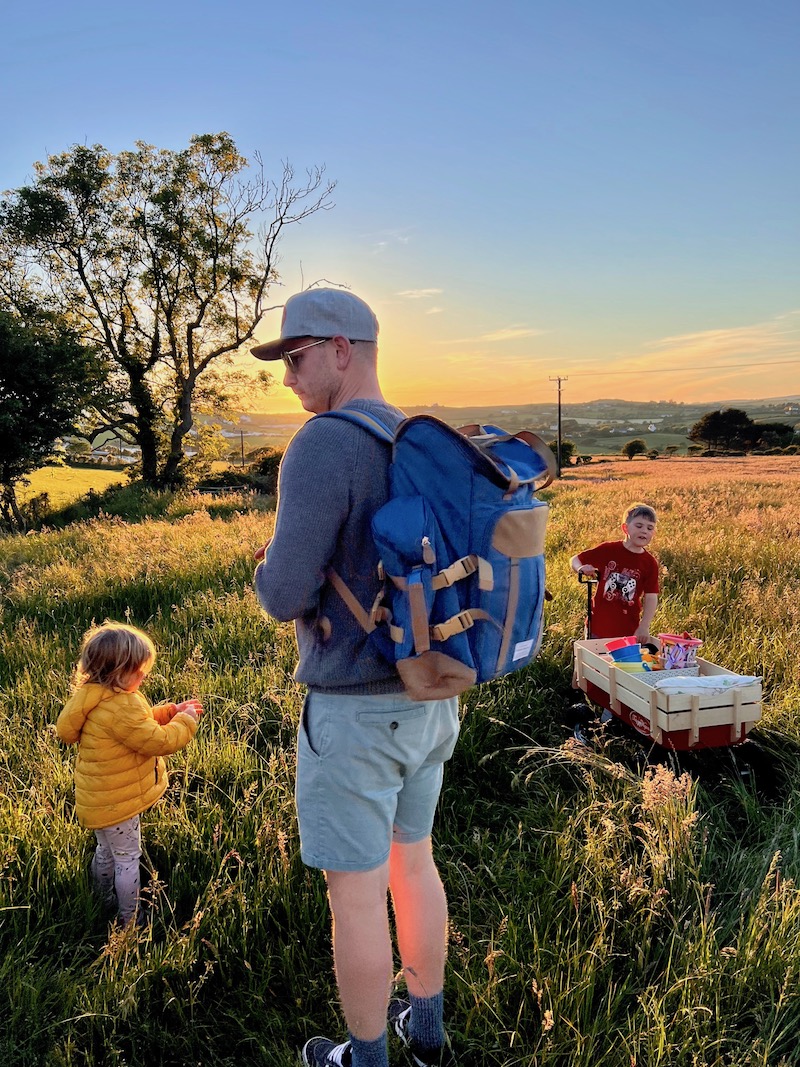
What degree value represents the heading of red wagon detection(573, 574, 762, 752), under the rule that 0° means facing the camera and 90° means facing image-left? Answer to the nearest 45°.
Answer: approximately 135°

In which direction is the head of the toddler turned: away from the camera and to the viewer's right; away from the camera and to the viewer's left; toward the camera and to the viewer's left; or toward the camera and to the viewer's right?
away from the camera and to the viewer's right

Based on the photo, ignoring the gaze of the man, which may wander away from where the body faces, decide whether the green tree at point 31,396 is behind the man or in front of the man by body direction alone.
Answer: in front

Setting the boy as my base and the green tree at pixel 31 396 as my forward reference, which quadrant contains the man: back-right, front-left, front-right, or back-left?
back-left

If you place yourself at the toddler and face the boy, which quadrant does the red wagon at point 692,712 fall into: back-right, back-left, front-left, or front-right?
front-right

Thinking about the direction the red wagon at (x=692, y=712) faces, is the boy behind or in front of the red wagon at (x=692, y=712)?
in front

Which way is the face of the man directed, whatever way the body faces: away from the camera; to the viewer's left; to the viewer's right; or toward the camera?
to the viewer's left

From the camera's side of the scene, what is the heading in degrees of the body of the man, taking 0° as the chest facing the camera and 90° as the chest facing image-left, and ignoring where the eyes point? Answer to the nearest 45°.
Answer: approximately 135°

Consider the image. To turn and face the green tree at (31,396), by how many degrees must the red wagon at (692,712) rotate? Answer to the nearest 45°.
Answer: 0° — it already faces it

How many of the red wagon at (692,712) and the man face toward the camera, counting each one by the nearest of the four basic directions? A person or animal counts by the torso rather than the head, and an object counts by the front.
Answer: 0

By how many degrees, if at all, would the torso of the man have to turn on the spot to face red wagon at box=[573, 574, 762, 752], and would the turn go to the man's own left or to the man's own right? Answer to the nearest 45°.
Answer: approximately 90° to the man's own right
